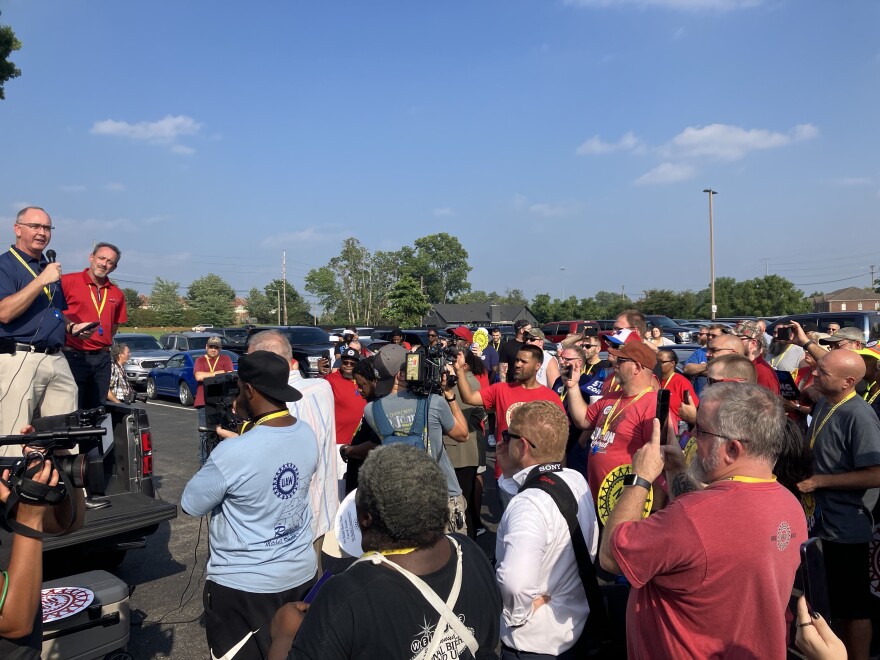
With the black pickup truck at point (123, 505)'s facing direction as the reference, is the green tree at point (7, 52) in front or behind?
in front

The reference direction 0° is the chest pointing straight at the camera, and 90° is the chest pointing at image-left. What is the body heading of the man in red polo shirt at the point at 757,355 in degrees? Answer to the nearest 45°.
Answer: approximately 90°

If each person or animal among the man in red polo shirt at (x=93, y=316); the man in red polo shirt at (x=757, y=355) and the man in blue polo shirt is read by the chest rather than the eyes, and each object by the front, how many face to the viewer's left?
1

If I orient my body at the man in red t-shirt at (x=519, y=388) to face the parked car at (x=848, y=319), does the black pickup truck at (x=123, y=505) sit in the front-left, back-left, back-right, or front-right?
back-left

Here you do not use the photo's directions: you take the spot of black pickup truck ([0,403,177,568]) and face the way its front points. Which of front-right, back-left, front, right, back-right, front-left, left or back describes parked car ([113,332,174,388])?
front-right

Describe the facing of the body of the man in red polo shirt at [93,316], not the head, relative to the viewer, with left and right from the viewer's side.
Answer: facing the viewer and to the right of the viewer

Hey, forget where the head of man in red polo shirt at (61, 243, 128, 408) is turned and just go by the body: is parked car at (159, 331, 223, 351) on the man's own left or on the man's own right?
on the man's own left

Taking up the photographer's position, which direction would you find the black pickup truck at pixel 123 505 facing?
facing away from the viewer and to the left of the viewer

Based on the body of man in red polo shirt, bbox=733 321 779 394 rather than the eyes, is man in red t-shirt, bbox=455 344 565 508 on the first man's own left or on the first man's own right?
on the first man's own left

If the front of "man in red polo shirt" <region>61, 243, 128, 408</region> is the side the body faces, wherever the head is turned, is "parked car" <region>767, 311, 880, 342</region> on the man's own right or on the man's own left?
on the man's own left

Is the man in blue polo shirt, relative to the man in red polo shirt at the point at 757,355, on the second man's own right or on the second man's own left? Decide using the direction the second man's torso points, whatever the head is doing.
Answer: on the second man's own left

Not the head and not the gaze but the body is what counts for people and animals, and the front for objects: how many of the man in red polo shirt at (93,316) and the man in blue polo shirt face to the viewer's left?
0

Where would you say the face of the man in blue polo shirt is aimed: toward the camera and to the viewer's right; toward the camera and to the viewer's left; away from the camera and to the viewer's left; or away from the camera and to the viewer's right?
toward the camera and to the viewer's right

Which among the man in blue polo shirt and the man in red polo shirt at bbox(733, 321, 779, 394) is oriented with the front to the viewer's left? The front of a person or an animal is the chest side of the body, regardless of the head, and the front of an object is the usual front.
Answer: the man in red polo shirt

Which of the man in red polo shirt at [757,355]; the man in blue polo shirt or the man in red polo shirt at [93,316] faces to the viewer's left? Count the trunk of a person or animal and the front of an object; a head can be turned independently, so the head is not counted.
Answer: the man in red polo shirt at [757,355]
